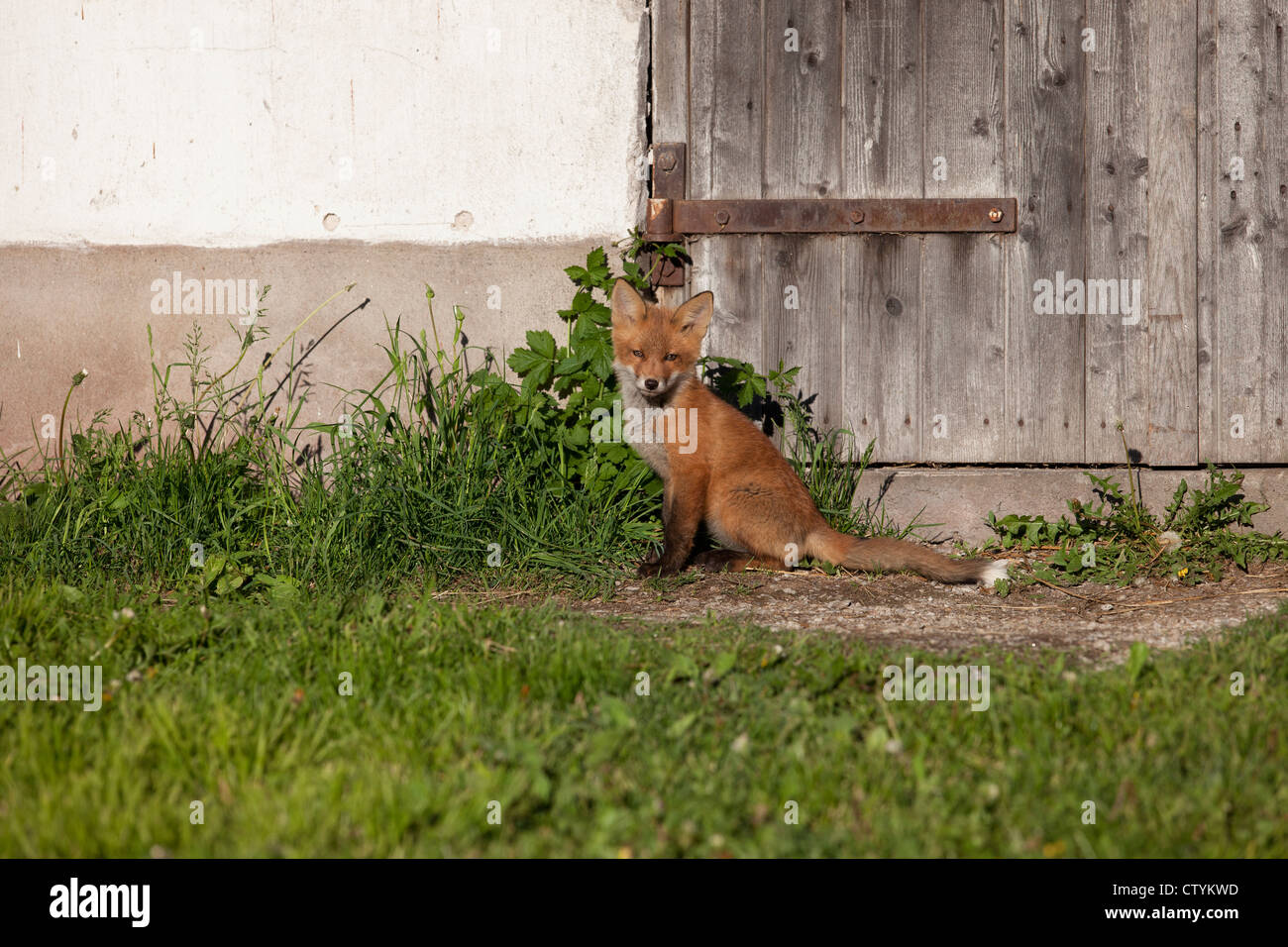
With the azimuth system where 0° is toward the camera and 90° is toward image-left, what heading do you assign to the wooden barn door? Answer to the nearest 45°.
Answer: approximately 0°

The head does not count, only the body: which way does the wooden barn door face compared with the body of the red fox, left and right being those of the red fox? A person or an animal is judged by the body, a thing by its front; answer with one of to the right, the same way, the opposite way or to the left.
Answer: to the left

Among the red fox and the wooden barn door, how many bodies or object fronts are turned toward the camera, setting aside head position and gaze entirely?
1

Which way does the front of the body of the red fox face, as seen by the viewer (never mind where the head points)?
to the viewer's left

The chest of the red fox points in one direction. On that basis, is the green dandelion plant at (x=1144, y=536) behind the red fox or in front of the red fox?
behind

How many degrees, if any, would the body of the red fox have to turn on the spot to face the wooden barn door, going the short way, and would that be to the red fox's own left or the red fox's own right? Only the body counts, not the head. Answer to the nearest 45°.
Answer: approximately 135° to the red fox's own right
